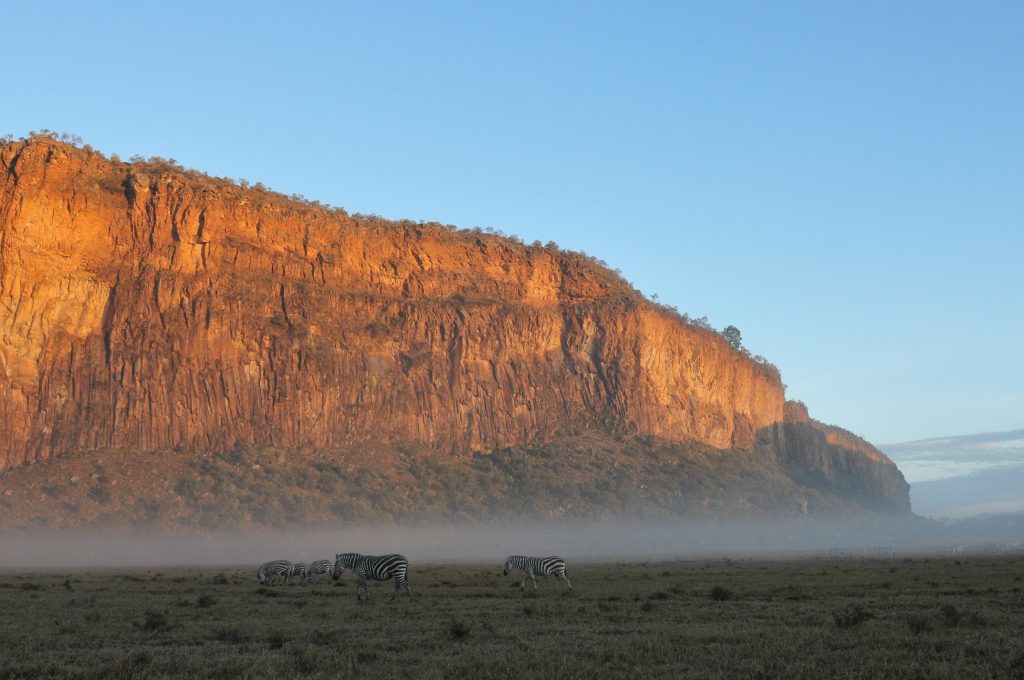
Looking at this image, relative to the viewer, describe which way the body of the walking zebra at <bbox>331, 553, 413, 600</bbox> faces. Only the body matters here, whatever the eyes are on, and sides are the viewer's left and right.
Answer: facing to the left of the viewer

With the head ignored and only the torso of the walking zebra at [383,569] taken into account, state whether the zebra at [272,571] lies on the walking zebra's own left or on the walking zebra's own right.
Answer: on the walking zebra's own right
